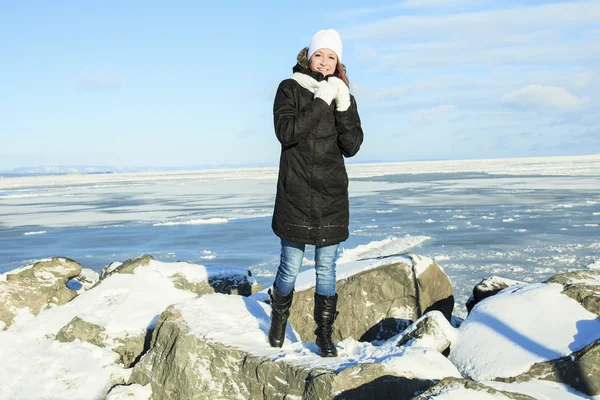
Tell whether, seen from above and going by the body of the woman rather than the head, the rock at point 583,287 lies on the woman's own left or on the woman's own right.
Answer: on the woman's own left

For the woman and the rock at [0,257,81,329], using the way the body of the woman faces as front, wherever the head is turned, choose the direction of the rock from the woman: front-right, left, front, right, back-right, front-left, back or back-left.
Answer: back-right

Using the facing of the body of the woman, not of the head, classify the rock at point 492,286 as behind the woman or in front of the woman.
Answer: behind

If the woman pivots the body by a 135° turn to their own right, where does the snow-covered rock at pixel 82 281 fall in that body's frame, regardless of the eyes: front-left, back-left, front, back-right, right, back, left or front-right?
front

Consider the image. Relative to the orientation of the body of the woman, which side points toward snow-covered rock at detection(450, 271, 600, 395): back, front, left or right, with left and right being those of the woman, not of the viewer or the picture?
left

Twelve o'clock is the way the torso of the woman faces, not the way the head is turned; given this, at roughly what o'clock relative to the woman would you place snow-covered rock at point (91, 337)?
The snow-covered rock is roughly at 4 o'clock from the woman.

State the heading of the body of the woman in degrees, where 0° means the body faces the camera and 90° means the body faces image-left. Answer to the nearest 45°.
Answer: approximately 0°

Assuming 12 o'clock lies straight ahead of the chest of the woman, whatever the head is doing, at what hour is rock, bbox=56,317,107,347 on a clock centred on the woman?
The rock is roughly at 4 o'clock from the woman.

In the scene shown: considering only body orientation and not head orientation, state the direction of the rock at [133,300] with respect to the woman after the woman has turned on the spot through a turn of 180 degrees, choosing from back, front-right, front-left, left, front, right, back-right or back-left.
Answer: front-left

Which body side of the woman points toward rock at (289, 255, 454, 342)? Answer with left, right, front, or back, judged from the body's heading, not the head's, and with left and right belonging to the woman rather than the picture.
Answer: back
